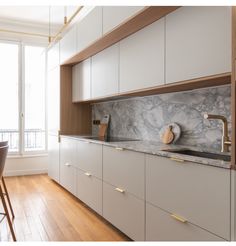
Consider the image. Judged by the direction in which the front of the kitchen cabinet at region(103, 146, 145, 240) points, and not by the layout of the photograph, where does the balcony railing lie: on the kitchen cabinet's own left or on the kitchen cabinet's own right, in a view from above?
on the kitchen cabinet's own right

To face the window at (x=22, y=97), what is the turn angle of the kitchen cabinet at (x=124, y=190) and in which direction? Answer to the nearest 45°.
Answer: approximately 90° to its right

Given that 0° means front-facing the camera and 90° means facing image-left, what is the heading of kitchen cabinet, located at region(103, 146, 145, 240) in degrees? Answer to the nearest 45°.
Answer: approximately 45°
